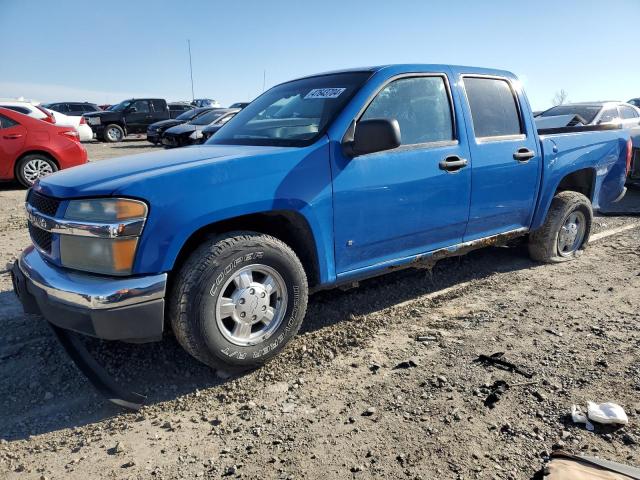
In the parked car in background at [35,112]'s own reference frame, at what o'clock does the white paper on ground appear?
The white paper on ground is roughly at 7 o'clock from the parked car in background.

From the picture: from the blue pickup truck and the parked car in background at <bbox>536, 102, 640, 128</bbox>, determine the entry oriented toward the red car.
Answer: the parked car in background

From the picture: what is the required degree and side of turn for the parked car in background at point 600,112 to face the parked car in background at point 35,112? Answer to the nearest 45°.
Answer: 0° — it already faces it

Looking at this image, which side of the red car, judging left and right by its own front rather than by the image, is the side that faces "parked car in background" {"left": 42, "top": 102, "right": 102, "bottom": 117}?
right

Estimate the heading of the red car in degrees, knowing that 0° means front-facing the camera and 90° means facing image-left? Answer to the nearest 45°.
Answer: approximately 90°

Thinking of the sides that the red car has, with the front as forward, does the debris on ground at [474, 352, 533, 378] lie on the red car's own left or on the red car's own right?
on the red car's own left

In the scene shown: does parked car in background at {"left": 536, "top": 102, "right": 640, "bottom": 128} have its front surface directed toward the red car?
yes
